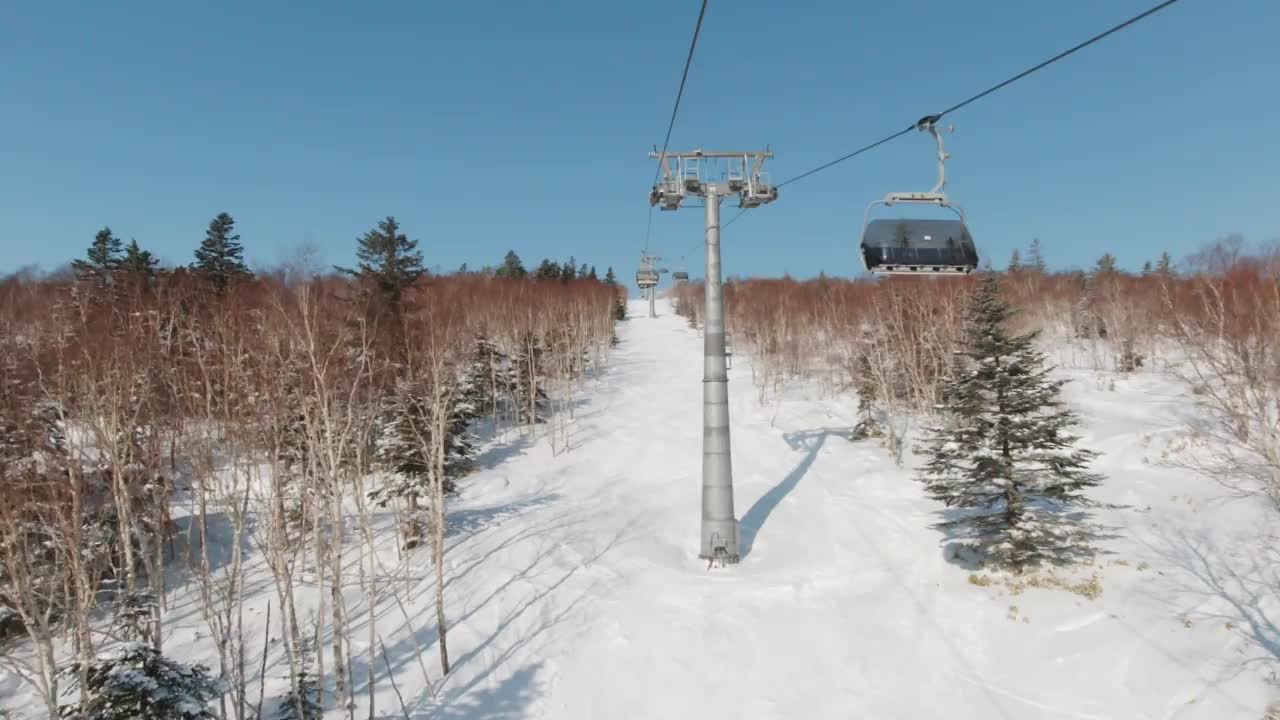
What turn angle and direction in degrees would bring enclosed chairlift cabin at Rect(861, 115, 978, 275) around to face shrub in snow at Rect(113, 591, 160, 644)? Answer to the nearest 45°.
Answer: approximately 45° to its right

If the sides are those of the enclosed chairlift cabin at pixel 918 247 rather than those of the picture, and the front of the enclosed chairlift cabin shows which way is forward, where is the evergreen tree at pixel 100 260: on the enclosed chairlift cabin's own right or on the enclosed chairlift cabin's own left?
on the enclosed chairlift cabin's own right

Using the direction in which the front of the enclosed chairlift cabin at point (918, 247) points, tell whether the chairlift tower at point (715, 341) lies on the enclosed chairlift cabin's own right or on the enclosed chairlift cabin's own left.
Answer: on the enclosed chairlift cabin's own right

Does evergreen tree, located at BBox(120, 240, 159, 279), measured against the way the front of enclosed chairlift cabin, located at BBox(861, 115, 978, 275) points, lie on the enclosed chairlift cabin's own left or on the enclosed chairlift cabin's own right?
on the enclosed chairlift cabin's own right

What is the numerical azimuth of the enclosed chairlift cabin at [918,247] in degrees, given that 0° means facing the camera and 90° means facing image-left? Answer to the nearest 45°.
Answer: approximately 0°

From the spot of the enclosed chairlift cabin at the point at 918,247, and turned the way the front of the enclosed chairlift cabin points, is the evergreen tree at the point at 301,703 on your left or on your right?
on your right
